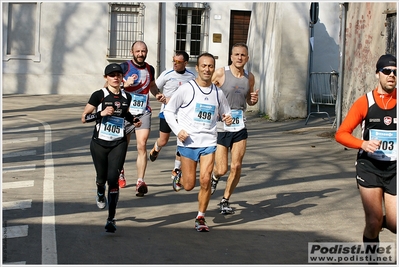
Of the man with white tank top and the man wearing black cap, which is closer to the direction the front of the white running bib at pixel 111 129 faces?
the man wearing black cap

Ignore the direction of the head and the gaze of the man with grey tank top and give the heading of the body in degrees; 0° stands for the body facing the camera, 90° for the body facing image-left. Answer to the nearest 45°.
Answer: approximately 0°

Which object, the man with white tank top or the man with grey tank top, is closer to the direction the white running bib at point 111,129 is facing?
the man with white tank top

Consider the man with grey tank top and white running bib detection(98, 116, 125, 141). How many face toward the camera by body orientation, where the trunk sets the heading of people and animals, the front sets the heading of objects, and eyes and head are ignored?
2

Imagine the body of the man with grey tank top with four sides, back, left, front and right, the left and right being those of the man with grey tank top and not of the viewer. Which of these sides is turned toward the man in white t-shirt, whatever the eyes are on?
back

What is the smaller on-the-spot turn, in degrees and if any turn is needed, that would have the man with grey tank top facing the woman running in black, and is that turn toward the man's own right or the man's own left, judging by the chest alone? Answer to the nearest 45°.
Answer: approximately 45° to the man's own right

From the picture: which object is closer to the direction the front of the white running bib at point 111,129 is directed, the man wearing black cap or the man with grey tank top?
the man wearing black cap

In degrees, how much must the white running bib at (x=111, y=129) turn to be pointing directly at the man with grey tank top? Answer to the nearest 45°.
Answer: approximately 135° to its left
